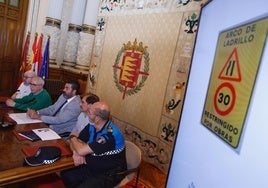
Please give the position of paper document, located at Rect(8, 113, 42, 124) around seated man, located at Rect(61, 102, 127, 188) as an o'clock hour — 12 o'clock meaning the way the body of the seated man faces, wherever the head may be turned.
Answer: The paper document is roughly at 1 o'clock from the seated man.

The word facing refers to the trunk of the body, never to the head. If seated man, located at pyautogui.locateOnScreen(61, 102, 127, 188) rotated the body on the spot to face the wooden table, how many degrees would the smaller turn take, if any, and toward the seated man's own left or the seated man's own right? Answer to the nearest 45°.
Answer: approximately 45° to the seated man's own left

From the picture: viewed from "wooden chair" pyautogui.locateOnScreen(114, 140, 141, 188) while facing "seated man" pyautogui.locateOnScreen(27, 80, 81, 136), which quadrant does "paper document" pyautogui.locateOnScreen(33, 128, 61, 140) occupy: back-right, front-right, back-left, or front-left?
front-left

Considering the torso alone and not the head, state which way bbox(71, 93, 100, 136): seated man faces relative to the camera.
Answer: to the viewer's left

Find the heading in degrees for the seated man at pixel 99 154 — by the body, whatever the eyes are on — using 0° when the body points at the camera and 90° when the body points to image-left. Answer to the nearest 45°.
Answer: approximately 90°

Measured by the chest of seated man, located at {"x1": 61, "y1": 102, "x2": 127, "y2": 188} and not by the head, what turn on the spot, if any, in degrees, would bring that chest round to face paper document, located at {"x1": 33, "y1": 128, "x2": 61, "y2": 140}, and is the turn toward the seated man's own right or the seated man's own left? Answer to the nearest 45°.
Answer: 0° — they already face it

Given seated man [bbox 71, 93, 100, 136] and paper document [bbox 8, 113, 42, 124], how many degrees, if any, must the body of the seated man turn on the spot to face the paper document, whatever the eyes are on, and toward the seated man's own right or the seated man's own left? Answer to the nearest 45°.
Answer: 0° — they already face it
